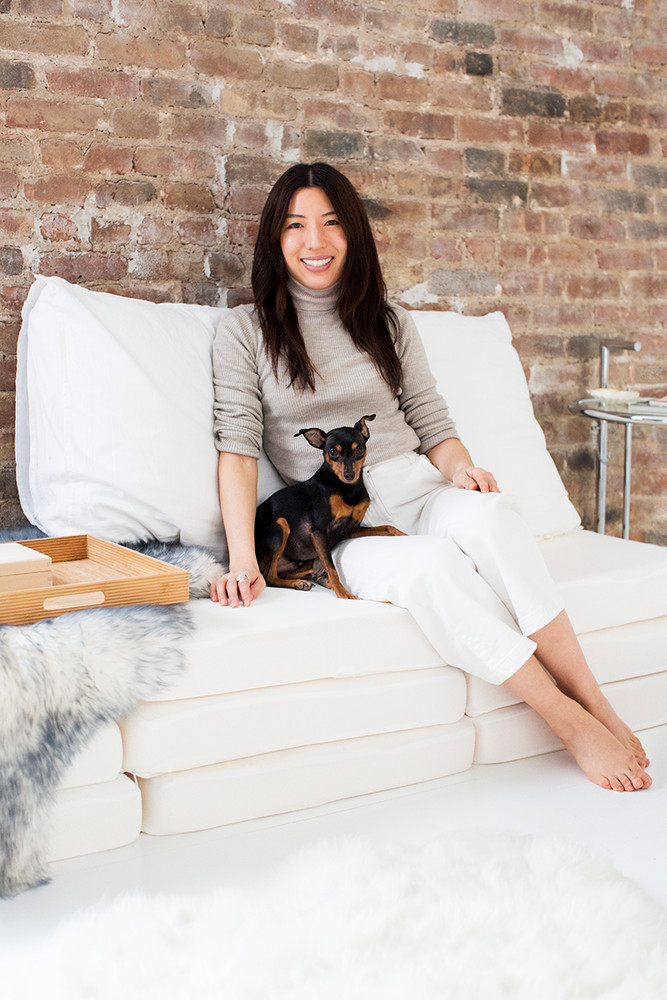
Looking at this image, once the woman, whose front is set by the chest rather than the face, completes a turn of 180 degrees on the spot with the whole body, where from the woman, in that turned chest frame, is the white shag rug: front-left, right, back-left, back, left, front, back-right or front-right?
back

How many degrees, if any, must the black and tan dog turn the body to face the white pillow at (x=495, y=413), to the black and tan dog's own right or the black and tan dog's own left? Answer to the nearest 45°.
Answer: approximately 90° to the black and tan dog's own left

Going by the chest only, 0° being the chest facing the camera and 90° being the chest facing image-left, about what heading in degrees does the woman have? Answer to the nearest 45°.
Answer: approximately 0°

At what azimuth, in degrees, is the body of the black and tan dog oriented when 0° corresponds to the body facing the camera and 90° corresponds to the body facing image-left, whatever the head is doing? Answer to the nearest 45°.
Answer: approximately 315°

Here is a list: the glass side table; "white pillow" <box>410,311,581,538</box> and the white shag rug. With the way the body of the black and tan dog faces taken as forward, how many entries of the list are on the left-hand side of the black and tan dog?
2
